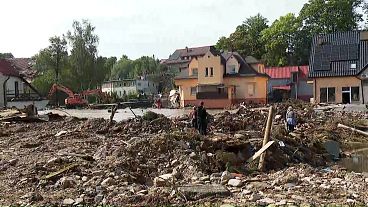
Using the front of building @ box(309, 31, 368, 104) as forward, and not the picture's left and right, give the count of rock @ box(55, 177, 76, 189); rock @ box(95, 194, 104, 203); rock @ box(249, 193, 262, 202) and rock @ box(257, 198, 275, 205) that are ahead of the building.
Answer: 4

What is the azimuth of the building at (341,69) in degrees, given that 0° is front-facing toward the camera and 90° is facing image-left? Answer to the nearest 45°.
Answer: approximately 0°

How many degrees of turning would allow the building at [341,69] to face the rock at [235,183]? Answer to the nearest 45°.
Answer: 0° — it already faces it

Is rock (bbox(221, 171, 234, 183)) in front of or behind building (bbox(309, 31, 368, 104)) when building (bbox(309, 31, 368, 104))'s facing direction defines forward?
in front

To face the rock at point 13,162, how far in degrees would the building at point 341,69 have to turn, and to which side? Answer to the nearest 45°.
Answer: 0° — it already faces it

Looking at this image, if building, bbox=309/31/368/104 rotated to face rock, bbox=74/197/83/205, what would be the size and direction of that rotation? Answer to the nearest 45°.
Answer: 0° — it already faces it

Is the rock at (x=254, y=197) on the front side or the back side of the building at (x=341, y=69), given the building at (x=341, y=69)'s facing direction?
on the front side

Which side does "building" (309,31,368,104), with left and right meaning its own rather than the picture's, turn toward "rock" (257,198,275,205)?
front

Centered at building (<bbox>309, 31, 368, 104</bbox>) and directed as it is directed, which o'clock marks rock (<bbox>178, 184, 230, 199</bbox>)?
The rock is roughly at 12 o'clock from the building.

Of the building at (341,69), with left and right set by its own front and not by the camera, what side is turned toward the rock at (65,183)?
front
